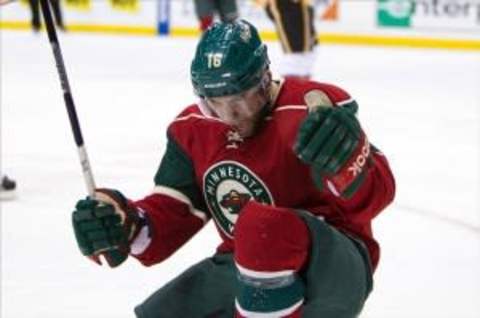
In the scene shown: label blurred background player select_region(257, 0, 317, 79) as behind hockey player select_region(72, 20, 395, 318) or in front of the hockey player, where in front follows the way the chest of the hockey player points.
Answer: behind

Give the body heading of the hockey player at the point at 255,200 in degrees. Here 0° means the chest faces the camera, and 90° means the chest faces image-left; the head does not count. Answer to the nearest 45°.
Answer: approximately 45°

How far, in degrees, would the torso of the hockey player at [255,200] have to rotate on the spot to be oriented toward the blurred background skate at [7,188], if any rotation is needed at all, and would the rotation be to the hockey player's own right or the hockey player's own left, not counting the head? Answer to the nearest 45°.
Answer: approximately 90° to the hockey player's own right
